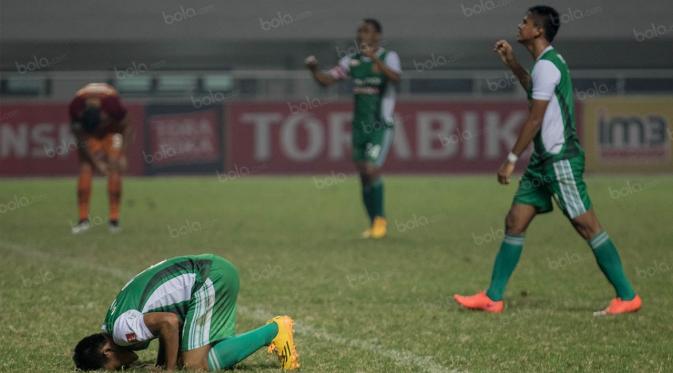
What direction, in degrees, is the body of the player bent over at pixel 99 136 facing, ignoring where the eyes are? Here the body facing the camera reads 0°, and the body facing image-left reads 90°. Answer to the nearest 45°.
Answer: approximately 0°

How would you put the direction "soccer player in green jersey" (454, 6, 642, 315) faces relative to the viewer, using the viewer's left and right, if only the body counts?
facing to the left of the viewer

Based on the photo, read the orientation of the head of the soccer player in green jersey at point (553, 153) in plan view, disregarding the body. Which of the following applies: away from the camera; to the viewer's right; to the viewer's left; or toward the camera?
to the viewer's left

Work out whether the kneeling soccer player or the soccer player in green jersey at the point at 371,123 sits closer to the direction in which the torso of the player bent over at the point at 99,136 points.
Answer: the kneeling soccer player

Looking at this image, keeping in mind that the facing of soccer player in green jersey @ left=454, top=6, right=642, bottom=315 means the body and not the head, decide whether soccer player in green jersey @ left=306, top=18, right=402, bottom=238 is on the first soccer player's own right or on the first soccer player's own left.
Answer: on the first soccer player's own right

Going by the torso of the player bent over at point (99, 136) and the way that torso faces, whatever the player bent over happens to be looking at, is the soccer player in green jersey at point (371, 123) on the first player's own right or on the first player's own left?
on the first player's own left

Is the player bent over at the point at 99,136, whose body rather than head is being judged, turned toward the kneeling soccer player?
yes
